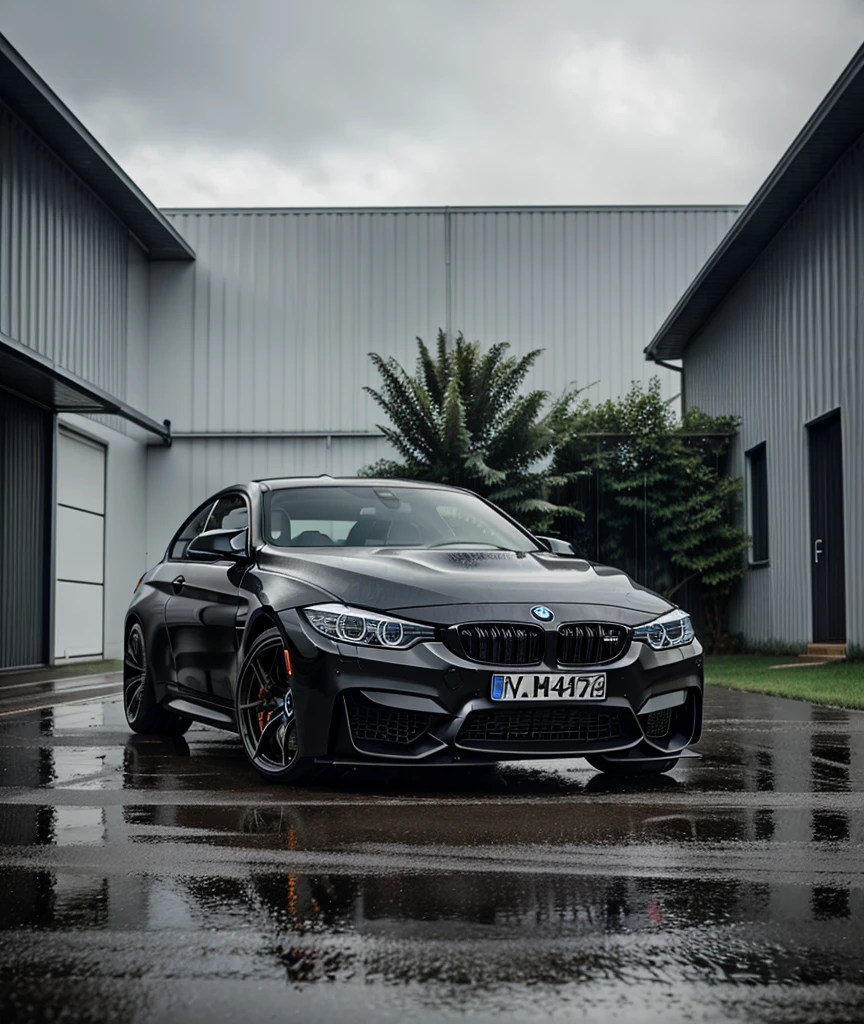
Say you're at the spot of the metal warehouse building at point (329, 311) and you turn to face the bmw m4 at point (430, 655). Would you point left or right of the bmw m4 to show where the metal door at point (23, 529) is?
right

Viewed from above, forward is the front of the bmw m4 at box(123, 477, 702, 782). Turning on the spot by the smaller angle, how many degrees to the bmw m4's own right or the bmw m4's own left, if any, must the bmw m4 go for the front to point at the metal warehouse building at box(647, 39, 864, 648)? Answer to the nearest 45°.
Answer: approximately 90° to the bmw m4's own left

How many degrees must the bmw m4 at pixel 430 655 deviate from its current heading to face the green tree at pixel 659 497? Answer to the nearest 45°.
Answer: approximately 135° to its left

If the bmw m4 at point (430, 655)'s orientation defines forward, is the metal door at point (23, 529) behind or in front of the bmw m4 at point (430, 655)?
behind

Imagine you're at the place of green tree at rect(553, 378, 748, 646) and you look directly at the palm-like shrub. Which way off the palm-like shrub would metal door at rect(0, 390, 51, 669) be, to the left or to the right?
left

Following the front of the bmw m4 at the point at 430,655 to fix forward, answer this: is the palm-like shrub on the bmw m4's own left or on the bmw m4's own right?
on the bmw m4's own left

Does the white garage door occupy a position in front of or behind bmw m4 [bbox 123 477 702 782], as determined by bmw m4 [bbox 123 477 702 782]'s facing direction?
behind

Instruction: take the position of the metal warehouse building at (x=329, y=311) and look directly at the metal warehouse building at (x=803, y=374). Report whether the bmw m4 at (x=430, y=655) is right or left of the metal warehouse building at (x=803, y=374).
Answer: right

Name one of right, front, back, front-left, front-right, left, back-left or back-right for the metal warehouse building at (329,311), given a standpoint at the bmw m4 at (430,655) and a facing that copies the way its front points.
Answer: back-left

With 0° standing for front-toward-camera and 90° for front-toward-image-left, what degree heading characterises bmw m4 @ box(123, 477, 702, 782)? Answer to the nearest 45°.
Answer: approximately 315°

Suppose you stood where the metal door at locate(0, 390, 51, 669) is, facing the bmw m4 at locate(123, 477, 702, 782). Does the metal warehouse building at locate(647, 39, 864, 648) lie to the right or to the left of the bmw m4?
left
